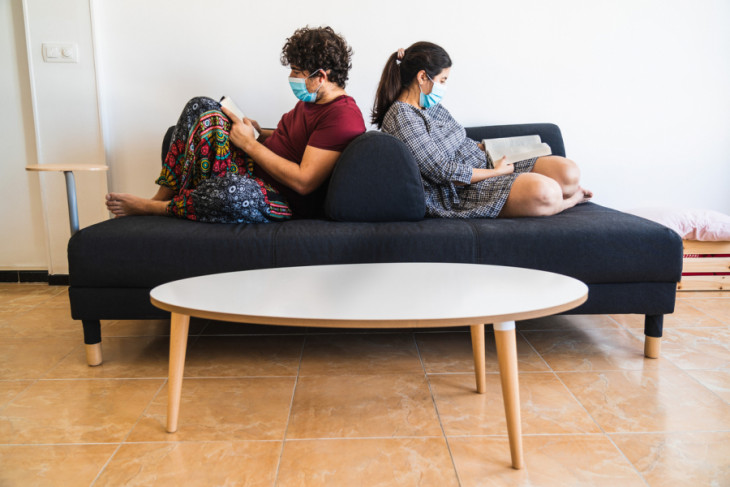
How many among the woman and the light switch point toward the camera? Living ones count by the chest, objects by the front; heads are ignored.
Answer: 1

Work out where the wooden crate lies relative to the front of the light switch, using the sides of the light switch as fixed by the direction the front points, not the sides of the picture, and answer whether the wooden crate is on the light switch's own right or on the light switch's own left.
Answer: on the light switch's own left

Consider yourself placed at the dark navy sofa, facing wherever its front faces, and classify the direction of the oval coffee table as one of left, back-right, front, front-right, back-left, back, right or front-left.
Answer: front

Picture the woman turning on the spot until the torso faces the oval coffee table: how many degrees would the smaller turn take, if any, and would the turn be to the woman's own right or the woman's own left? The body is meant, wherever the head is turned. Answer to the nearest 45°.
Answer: approximately 90° to the woman's own right

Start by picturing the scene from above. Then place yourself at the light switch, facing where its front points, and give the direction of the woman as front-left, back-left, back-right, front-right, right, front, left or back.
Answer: front-left

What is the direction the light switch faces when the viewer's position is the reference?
facing the viewer

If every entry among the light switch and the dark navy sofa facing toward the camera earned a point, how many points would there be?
2

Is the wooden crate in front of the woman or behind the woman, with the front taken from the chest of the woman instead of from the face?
in front

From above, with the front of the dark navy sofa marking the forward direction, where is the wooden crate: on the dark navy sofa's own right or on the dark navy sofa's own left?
on the dark navy sofa's own left

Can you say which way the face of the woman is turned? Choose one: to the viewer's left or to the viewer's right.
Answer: to the viewer's right

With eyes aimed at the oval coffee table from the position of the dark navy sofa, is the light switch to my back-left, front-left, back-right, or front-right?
back-right

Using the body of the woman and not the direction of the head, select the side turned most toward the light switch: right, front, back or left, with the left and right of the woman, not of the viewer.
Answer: back

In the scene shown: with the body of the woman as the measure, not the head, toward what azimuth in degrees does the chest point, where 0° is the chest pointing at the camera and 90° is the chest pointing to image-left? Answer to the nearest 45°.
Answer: approximately 270°

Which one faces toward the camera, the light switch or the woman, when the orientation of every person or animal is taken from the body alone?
the light switch

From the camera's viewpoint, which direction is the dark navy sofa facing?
toward the camera

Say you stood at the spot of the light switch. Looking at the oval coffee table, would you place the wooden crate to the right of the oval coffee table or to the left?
left
